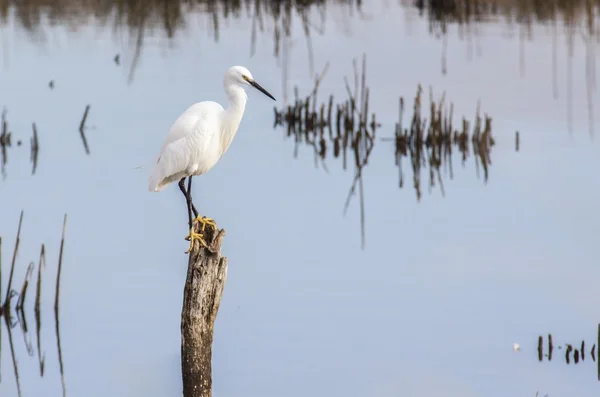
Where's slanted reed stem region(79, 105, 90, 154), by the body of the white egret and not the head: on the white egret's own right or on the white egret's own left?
on the white egret's own left

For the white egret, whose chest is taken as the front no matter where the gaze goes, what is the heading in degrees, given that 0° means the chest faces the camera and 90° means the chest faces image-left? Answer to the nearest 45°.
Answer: approximately 270°
